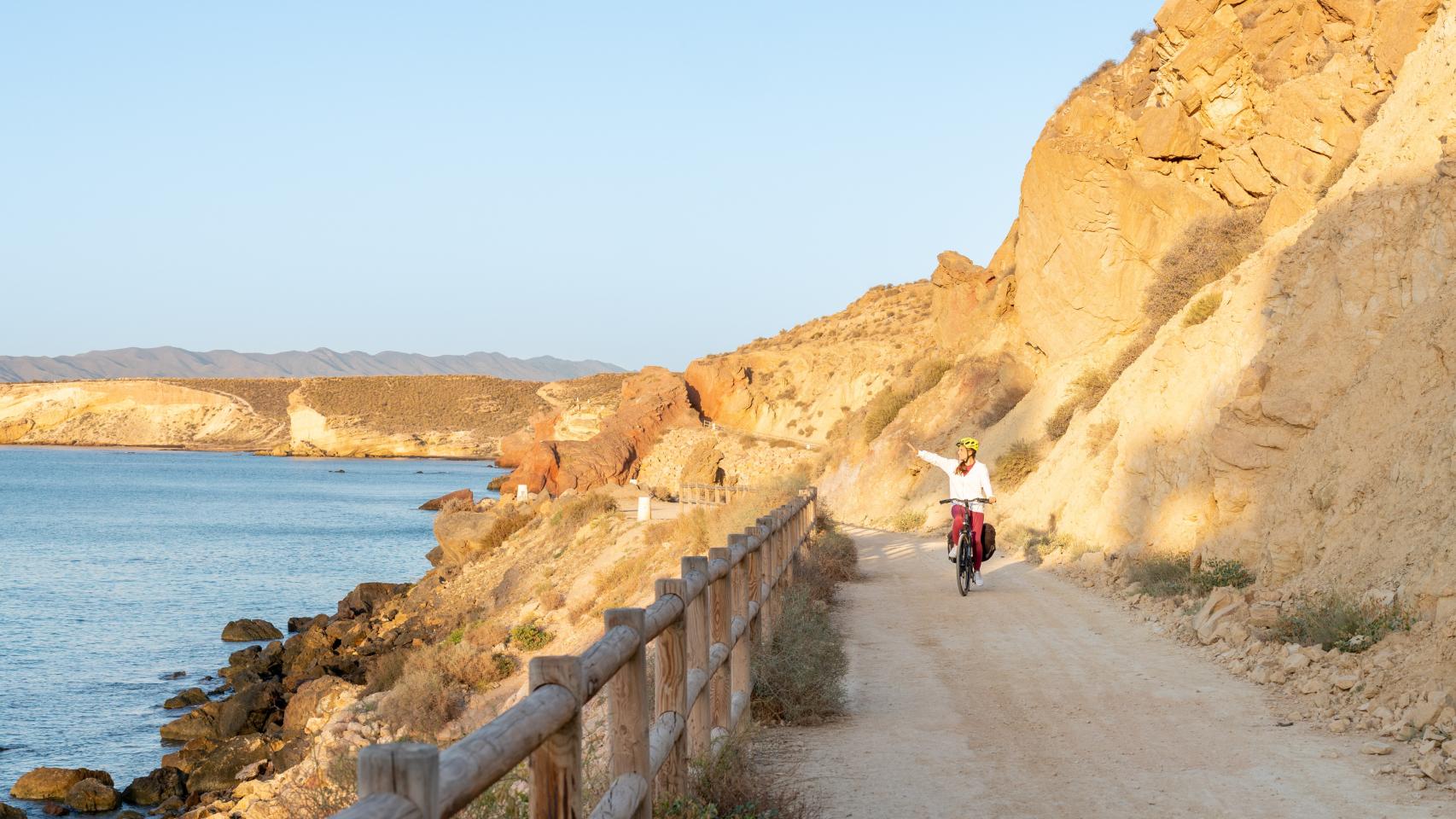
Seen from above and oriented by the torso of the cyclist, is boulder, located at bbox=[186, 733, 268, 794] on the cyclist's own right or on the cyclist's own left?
on the cyclist's own right

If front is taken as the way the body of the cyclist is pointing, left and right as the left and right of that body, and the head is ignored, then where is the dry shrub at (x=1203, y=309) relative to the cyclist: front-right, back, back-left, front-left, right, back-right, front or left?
back-left

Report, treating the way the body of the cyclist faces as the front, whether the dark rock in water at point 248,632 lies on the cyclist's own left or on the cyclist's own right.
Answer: on the cyclist's own right

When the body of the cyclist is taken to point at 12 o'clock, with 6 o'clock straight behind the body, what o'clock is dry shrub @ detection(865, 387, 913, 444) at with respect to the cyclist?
The dry shrub is roughly at 6 o'clock from the cyclist.

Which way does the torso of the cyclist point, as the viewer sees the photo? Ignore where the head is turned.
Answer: toward the camera

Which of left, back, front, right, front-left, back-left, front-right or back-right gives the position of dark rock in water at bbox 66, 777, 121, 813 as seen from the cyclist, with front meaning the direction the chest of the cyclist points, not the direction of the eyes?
right

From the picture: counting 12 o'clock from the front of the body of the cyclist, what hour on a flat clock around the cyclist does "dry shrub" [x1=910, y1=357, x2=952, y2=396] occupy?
The dry shrub is roughly at 6 o'clock from the cyclist.

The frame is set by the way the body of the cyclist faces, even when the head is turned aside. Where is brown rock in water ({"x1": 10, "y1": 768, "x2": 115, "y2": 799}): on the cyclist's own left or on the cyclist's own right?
on the cyclist's own right

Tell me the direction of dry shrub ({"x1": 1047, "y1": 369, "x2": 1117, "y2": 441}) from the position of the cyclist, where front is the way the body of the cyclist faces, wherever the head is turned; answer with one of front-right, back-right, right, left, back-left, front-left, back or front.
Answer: back

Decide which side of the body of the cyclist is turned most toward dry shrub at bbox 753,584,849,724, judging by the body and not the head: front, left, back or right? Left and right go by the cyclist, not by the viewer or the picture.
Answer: front

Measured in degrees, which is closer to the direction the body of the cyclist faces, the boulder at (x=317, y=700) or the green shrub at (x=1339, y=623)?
the green shrub

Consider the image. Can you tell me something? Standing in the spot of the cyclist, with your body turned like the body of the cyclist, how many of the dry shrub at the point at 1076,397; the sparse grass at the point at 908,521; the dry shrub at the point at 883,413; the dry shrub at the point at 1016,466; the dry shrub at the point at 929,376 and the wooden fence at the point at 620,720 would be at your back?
5
